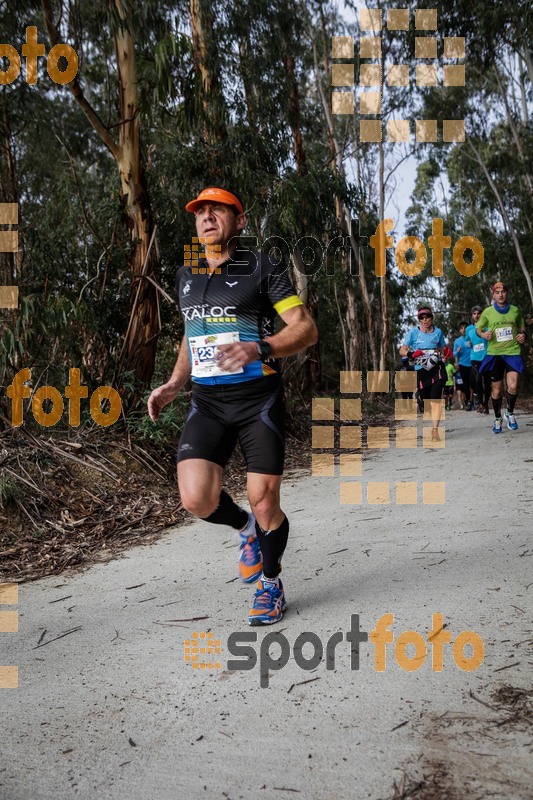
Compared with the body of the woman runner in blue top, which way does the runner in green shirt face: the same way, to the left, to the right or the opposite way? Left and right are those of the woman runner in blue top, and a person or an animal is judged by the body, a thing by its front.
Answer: the same way

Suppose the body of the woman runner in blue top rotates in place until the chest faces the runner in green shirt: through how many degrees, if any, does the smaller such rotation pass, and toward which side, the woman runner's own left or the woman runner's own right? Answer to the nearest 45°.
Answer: approximately 90° to the woman runner's own left

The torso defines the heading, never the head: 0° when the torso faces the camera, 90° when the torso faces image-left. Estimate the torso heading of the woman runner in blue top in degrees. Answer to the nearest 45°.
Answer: approximately 0°

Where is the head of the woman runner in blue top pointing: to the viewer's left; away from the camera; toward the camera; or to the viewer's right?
toward the camera

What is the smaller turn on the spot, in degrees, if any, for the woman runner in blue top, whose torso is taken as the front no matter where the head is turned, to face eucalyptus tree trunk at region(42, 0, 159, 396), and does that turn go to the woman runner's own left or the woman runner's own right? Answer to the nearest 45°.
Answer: approximately 45° to the woman runner's own right

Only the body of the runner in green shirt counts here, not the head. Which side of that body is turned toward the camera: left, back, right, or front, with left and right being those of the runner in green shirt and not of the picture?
front

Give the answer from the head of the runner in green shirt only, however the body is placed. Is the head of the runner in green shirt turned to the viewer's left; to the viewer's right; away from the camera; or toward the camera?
toward the camera

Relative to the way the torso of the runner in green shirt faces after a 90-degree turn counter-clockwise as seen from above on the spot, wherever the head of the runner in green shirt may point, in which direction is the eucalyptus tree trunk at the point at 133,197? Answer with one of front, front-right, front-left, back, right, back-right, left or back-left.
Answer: back-right
